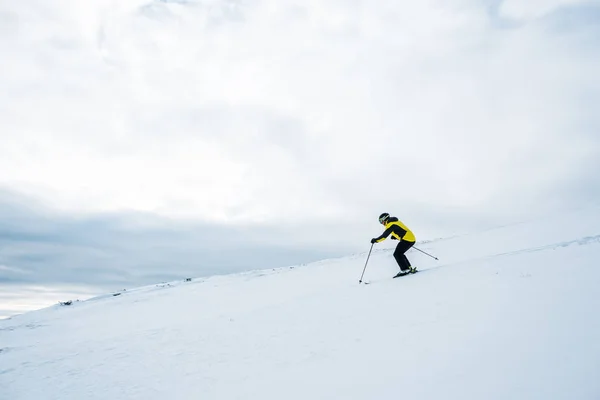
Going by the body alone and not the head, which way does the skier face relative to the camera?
to the viewer's left
